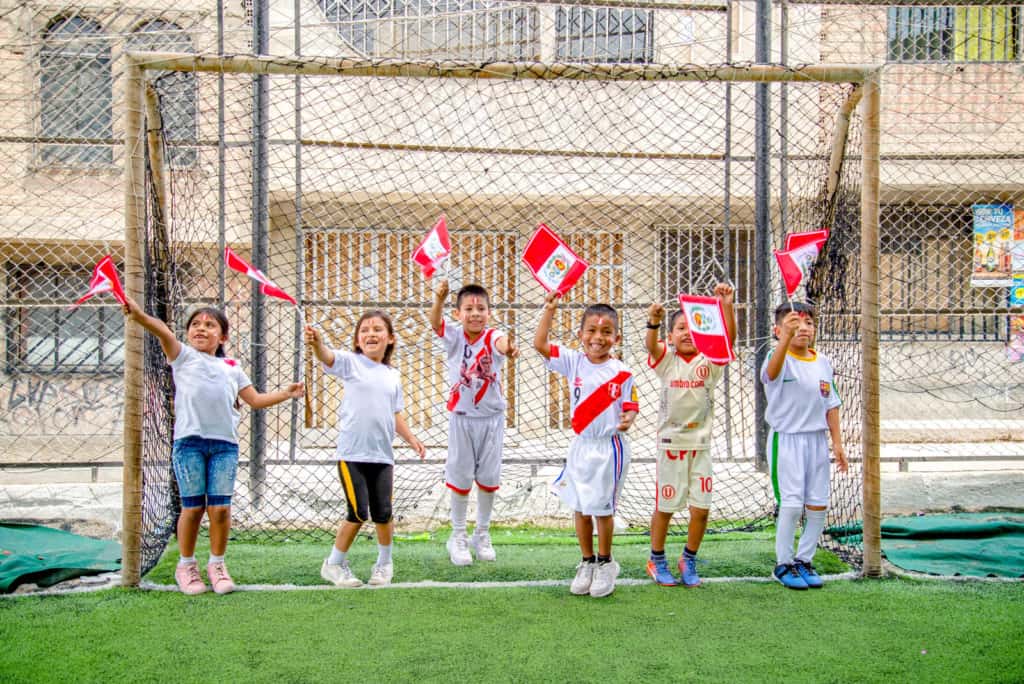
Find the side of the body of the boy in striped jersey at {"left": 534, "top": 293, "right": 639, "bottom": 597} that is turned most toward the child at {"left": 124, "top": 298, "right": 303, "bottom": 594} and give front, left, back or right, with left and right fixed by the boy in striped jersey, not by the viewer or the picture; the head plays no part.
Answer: right

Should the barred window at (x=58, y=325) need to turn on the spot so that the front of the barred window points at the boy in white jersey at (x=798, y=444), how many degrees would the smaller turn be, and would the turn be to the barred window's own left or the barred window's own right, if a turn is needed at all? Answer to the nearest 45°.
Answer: approximately 45° to the barred window's own left

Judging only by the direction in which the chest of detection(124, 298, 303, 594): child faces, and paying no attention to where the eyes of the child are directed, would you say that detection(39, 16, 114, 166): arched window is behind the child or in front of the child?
behind

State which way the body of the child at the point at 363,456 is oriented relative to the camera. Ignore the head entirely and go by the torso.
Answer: toward the camera

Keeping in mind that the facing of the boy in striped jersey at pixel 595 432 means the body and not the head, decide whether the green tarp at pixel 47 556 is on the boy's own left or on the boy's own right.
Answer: on the boy's own right

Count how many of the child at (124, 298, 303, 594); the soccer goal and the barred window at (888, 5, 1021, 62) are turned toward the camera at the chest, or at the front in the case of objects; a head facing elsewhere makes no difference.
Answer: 3

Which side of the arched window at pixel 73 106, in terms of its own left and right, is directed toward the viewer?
front

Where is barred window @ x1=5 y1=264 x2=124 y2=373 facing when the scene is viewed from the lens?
facing the viewer

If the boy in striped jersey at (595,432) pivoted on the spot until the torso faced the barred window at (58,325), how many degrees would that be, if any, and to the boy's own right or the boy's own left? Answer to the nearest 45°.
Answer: approximately 135° to the boy's own right

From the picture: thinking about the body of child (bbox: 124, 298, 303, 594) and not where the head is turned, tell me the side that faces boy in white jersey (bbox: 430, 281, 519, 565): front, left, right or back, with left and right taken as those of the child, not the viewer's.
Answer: left

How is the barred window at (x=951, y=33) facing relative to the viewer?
toward the camera
